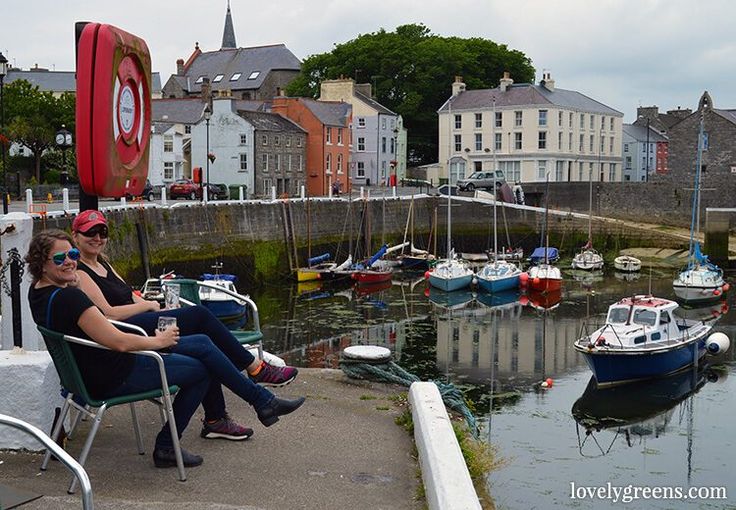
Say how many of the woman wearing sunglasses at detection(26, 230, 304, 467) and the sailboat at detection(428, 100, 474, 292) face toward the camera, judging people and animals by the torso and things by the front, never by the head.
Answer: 1

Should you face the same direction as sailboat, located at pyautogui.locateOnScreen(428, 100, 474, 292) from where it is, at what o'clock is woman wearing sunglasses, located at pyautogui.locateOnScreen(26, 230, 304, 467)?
The woman wearing sunglasses is roughly at 12 o'clock from the sailboat.

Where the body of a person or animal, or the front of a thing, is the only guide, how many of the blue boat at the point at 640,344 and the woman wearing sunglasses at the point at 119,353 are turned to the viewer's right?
1

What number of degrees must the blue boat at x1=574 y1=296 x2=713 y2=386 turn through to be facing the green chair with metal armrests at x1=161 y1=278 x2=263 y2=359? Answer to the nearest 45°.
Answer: approximately 45° to its left

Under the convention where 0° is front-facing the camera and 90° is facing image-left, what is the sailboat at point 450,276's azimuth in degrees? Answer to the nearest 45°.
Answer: approximately 0°

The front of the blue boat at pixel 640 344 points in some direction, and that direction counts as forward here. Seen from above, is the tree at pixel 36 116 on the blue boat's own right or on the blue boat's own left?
on the blue boat's own right

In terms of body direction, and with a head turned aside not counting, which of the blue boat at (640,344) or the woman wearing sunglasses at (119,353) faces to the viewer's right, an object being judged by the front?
the woman wearing sunglasses

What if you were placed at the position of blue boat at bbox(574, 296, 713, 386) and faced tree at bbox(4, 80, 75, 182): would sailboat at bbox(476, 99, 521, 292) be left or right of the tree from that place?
right

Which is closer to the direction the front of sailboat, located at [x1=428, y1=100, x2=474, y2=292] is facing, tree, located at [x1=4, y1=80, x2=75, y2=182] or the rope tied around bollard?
the rope tied around bollard

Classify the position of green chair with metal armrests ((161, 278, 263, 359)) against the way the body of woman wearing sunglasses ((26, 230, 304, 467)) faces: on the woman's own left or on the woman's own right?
on the woman's own left

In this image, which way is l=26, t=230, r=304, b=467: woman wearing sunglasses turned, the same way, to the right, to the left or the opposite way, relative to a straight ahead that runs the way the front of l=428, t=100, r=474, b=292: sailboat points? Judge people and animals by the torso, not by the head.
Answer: to the left

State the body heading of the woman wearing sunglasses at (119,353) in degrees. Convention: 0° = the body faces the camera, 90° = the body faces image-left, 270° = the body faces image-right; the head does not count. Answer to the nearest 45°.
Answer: approximately 270°
